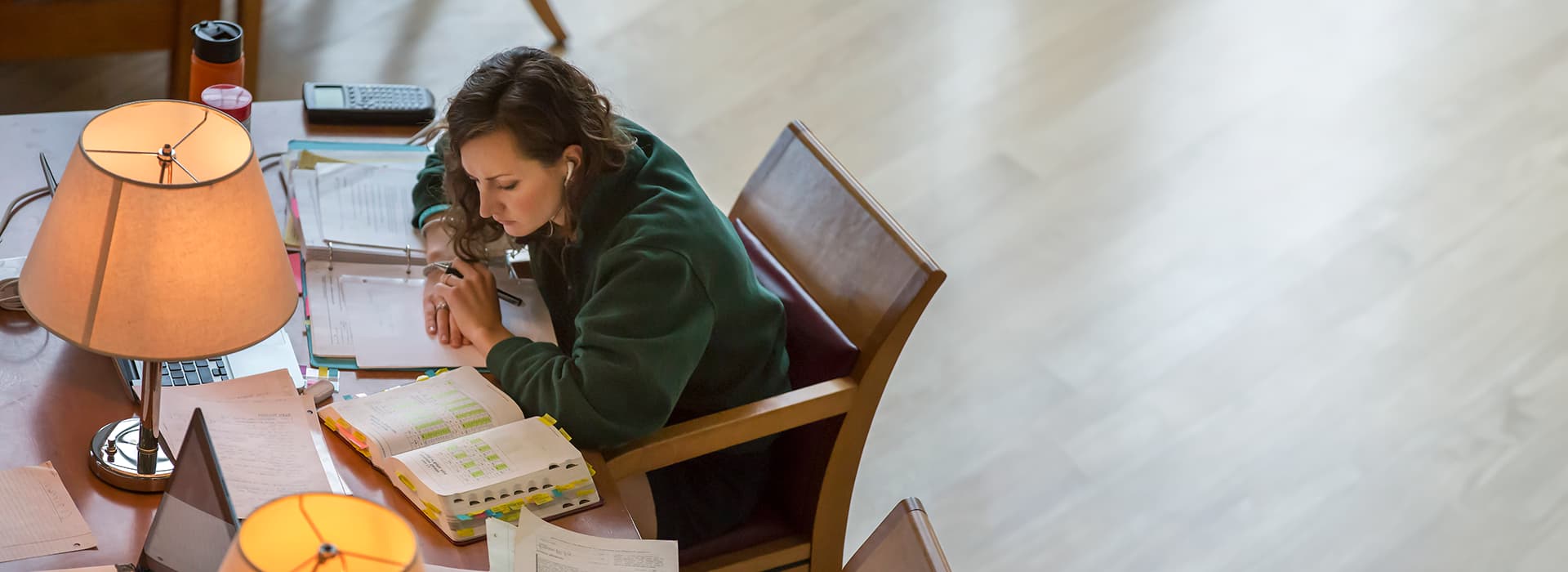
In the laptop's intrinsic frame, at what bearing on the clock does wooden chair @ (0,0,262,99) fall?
The wooden chair is roughly at 9 o'clock from the laptop.

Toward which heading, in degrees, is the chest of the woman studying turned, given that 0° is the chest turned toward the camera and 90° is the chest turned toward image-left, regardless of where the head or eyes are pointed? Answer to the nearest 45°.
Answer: approximately 45°
